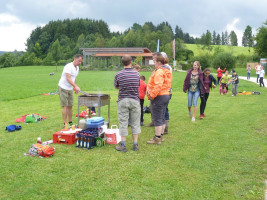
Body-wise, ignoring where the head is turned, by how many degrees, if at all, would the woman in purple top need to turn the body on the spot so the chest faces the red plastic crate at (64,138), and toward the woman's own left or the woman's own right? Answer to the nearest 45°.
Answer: approximately 45° to the woman's own right

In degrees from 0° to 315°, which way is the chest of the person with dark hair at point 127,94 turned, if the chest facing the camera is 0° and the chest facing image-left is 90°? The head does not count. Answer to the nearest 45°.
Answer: approximately 180°

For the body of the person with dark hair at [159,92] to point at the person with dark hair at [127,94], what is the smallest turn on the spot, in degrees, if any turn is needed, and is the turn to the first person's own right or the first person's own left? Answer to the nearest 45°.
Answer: approximately 45° to the first person's own left

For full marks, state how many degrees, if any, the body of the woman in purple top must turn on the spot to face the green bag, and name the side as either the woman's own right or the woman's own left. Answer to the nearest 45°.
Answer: approximately 90° to the woman's own right

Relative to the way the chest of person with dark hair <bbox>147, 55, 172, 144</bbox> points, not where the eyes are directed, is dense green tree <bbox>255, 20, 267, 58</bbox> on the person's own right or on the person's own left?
on the person's own right

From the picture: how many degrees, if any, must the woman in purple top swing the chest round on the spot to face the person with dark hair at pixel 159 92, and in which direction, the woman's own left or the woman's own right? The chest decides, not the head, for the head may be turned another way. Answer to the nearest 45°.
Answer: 0° — they already face them
